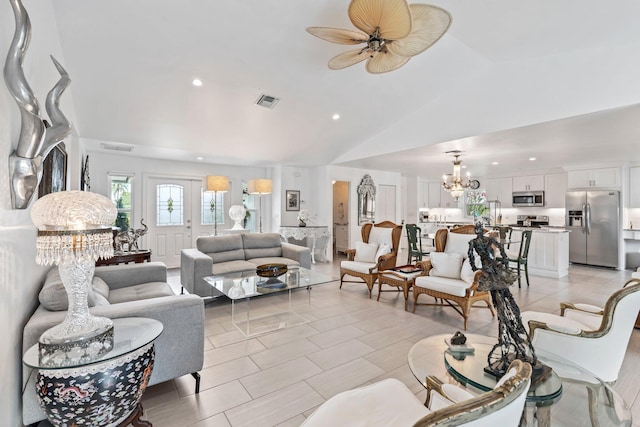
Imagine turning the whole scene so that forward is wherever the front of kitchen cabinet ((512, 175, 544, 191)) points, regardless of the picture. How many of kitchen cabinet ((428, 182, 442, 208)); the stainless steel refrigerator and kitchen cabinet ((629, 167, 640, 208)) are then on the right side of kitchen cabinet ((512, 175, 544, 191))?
1

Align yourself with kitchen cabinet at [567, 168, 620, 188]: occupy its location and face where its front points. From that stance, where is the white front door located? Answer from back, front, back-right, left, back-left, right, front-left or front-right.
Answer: front-right

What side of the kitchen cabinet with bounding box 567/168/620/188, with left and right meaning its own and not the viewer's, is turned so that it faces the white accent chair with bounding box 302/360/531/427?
front

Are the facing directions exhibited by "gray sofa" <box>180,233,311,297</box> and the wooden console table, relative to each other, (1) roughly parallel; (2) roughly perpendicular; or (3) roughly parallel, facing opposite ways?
roughly parallel

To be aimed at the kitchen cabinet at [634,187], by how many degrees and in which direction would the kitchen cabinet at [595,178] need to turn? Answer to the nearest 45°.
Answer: approximately 90° to its left

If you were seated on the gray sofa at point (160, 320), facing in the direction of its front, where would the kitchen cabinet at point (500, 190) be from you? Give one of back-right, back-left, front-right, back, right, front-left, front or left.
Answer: front

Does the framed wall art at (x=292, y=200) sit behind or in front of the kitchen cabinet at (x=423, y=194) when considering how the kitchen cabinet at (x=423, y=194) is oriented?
in front

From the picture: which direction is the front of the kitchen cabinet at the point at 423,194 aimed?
toward the camera

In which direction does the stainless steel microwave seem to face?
toward the camera

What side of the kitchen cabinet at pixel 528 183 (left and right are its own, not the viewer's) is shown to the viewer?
front

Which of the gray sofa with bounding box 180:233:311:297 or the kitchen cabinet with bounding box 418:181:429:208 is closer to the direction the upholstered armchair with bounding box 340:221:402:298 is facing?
the gray sofa

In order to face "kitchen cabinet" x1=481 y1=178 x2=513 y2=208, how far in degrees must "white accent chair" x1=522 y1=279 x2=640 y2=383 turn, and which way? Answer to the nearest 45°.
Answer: approximately 45° to its right

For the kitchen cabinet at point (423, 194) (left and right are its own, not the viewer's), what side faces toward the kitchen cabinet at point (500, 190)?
left

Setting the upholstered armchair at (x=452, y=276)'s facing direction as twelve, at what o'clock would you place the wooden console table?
The wooden console table is roughly at 1 o'clock from the upholstered armchair.

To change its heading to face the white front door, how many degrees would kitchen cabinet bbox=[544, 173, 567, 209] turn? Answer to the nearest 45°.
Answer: approximately 45° to its right

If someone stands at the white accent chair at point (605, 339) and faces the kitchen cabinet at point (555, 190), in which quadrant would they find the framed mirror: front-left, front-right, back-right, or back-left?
front-left

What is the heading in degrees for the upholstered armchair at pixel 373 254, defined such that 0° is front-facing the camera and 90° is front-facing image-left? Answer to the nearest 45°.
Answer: approximately 45°

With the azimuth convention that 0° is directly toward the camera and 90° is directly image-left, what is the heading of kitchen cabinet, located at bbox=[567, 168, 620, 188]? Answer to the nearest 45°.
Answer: approximately 0°

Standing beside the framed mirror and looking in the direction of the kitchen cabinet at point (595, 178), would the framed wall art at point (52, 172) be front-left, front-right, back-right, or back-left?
back-right
